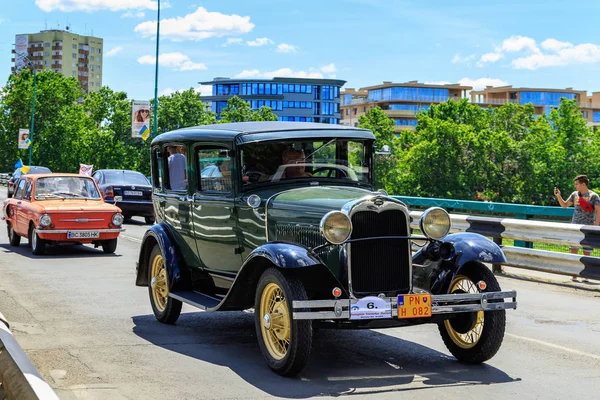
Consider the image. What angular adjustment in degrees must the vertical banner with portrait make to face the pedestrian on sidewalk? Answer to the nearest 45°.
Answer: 0° — it already faces them

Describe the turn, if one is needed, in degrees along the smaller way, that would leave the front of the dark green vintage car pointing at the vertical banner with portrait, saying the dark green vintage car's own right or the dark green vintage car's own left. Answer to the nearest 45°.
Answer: approximately 135° to the dark green vintage car's own left

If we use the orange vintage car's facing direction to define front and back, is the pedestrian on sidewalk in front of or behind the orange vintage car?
in front

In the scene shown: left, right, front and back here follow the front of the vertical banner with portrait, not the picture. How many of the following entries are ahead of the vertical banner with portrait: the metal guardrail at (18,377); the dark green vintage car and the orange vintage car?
3

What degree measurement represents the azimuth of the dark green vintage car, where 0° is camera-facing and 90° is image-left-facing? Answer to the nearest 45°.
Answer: approximately 315°

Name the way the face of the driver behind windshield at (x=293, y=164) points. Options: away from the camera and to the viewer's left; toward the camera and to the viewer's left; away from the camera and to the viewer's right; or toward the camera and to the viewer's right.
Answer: toward the camera and to the viewer's right
